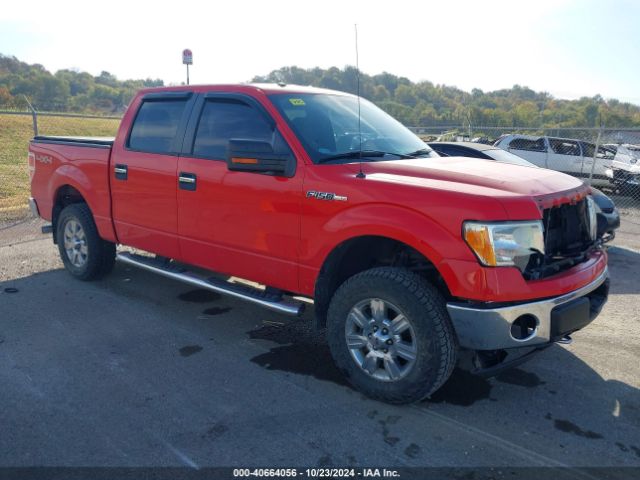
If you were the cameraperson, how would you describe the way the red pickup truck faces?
facing the viewer and to the right of the viewer

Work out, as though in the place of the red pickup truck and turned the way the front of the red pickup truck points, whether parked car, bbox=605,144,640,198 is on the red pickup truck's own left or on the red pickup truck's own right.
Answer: on the red pickup truck's own left

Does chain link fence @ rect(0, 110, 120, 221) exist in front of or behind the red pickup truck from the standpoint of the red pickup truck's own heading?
behind

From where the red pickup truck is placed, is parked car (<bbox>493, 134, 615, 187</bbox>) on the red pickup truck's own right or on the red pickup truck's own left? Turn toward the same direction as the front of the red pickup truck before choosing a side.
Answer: on the red pickup truck's own left
